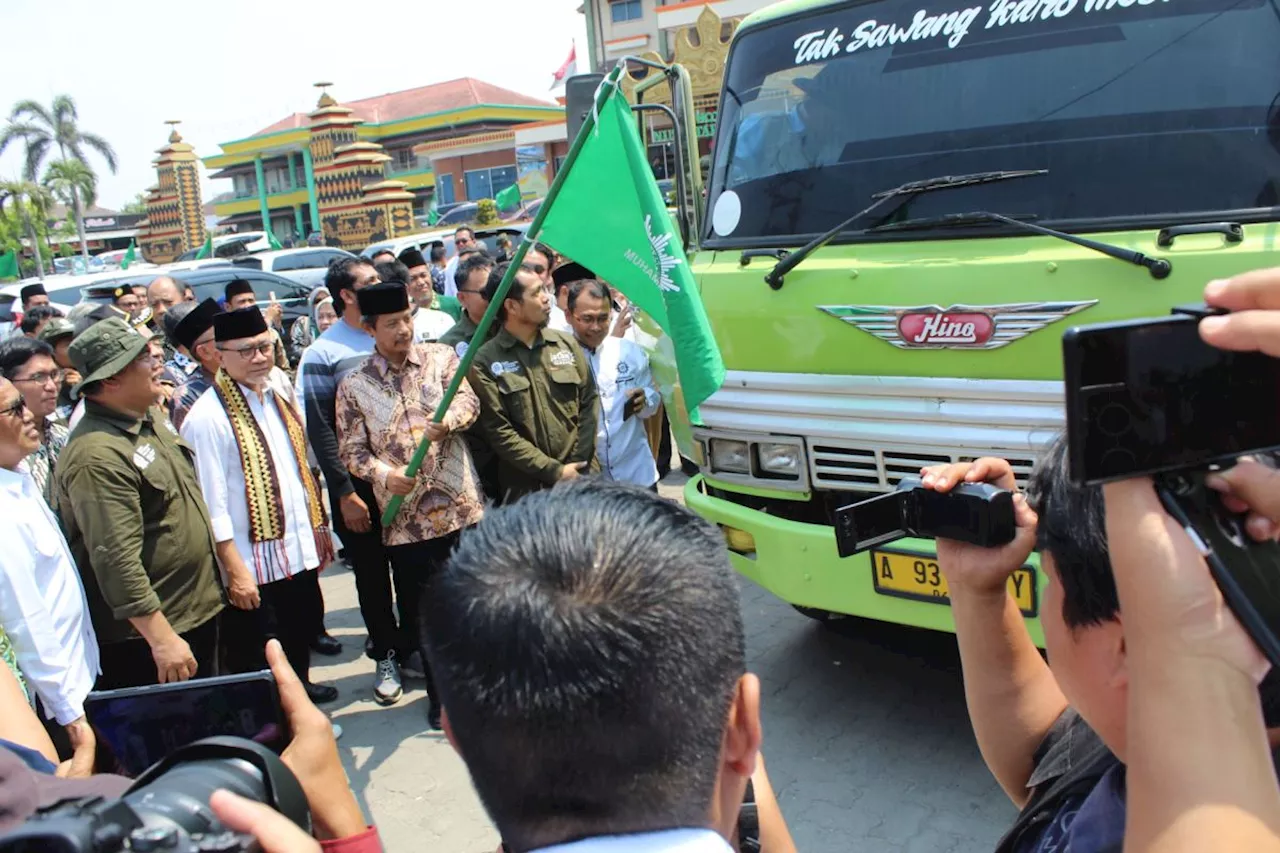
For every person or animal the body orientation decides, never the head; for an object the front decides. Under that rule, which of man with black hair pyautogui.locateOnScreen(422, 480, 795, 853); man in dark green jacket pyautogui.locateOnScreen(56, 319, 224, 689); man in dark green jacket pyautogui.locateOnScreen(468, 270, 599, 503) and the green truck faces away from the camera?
the man with black hair

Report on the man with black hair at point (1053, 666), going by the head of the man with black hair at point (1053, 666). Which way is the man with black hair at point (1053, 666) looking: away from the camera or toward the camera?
away from the camera

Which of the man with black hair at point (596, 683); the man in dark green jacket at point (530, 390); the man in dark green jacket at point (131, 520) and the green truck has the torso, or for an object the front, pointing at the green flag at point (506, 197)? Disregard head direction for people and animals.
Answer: the man with black hair

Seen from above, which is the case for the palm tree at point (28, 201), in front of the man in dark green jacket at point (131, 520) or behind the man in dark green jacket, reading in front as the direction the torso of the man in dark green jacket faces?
behind

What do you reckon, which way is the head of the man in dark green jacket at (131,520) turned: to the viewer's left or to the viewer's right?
to the viewer's right

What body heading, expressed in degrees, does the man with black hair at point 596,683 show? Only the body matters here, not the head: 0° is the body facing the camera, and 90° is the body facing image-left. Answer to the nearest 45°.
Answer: approximately 180°

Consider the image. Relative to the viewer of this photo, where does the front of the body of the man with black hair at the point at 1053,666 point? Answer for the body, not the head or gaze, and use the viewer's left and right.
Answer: facing away from the viewer and to the left of the viewer
